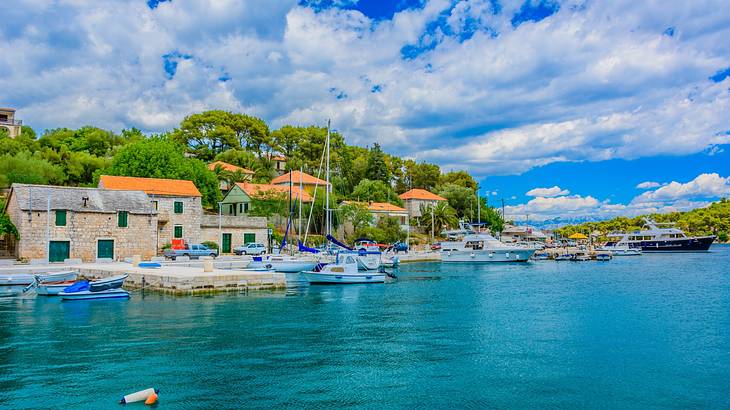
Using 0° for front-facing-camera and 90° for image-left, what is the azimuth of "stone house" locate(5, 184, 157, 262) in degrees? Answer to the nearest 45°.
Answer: approximately 0°

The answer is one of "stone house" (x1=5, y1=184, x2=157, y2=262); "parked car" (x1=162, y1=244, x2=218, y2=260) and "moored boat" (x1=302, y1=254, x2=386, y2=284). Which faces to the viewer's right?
the parked car

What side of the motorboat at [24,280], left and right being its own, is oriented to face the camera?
right

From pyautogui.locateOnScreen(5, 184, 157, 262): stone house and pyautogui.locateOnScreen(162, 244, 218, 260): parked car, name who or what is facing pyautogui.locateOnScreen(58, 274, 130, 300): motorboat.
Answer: the stone house

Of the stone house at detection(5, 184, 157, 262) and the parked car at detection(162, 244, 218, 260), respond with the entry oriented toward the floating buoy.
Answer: the stone house

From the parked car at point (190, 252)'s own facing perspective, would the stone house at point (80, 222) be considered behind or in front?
behind

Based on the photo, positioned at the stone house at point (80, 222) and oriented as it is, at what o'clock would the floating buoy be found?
The floating buoy is roughly at 12 o'clock from the stone house.

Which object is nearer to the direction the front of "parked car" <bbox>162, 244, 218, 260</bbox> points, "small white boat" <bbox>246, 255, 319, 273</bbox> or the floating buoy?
the small white boat

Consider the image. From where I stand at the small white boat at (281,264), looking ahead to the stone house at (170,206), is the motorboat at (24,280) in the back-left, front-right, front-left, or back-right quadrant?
front-left

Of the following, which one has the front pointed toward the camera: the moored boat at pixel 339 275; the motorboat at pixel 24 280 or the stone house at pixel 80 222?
the stone house

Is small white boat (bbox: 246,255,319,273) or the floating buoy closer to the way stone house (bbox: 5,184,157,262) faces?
the floating buoy

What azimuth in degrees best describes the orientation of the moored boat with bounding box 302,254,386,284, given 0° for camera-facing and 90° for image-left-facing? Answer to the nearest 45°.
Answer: approximately 90°

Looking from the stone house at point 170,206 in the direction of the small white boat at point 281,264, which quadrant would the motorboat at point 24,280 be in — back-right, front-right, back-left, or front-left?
front-right

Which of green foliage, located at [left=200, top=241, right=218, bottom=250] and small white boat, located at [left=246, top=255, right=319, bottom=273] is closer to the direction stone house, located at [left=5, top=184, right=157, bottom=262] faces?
the small white boat
